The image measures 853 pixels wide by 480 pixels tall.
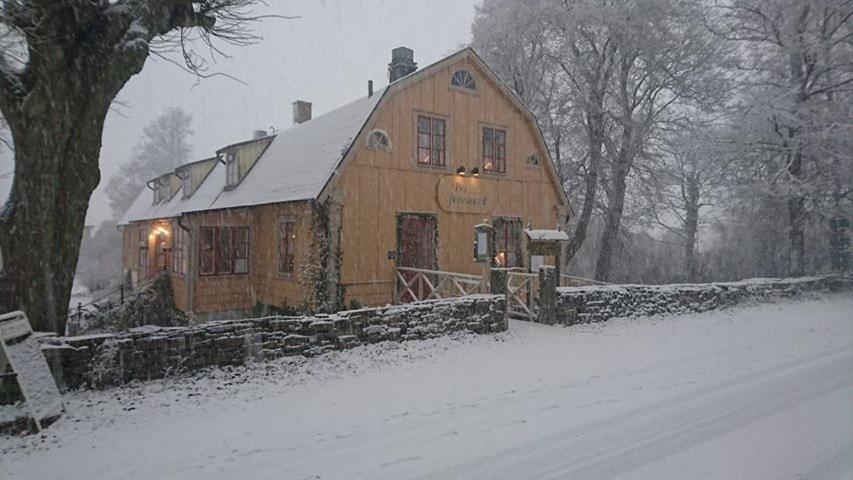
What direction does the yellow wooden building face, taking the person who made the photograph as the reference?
facing the viewer and to the right of the viewer

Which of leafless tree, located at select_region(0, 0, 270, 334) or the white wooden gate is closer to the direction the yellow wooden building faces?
the white wooden gate

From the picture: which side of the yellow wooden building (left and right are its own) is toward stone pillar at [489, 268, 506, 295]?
front

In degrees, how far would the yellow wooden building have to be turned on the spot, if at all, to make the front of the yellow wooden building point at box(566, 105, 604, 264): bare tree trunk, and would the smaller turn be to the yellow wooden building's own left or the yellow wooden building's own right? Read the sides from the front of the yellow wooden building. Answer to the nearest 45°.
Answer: approximately 90° to the yellow wooden building's own left

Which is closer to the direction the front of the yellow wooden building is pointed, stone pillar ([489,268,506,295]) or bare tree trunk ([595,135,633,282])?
the stone pillar

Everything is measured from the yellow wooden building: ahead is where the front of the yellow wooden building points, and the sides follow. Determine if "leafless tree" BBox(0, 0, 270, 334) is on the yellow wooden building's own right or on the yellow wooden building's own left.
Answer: on the yellow wooden building's own right

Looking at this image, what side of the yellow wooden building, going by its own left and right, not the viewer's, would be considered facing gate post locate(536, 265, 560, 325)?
front

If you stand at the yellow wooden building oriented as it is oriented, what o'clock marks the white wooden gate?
The white wooden gate is roughly at 12 o'clock from the yellow wooden building.

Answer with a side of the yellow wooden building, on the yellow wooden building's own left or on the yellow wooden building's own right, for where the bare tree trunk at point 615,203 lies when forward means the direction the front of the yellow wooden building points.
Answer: on the yellow wooden building's own left

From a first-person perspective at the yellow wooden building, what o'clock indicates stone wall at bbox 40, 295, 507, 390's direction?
The stone wall is roughly at 2 o'clock from the yellow wooden building.

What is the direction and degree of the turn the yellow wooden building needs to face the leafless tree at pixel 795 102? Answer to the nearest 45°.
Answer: approximately 45° to its left
